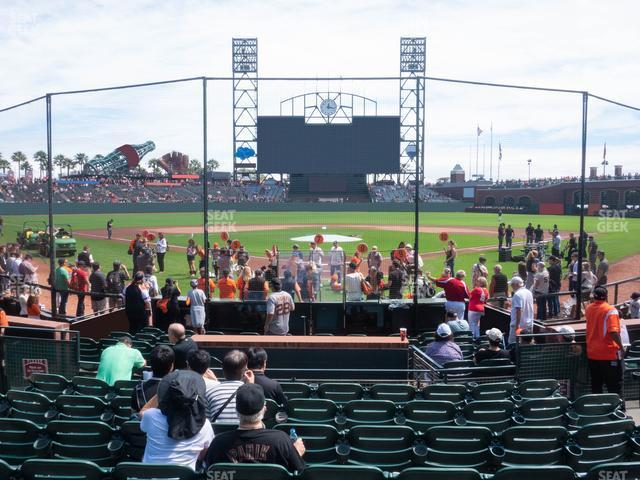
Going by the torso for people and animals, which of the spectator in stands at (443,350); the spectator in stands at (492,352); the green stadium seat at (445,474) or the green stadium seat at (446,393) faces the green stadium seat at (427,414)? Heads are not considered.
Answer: the green stadium seat at (445,474)

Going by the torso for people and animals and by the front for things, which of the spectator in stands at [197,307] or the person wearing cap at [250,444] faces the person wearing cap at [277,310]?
the person wearing cap at [250,444]

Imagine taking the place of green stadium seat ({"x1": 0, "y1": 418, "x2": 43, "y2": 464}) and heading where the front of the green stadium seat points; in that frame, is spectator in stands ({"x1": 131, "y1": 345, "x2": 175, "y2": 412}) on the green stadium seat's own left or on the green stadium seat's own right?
on the green stadium seat's own right

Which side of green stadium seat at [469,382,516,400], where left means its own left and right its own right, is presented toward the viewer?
back

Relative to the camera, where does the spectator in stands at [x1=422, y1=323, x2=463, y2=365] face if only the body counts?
away from the camera

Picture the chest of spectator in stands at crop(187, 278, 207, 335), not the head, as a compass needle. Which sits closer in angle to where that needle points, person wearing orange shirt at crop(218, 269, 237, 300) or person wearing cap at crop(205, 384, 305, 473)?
the person wearing orange shirt

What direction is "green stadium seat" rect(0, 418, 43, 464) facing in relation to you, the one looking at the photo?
facing away from the viewer

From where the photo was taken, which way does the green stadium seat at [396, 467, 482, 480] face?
away from the camera

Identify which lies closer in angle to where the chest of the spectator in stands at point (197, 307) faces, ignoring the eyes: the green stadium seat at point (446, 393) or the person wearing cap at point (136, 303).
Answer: the person wearing cap

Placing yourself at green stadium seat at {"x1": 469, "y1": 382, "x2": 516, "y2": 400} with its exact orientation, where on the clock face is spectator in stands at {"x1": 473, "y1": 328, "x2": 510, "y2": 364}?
The spectator in stands is roughly at 12 o'clock from the green stadium seat.

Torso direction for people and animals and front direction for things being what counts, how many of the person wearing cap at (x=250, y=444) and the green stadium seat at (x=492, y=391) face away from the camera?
2

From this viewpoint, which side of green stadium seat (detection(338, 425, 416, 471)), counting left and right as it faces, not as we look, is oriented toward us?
back

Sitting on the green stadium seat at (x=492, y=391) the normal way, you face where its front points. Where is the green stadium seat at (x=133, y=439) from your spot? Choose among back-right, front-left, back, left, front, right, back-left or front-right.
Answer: back-left
